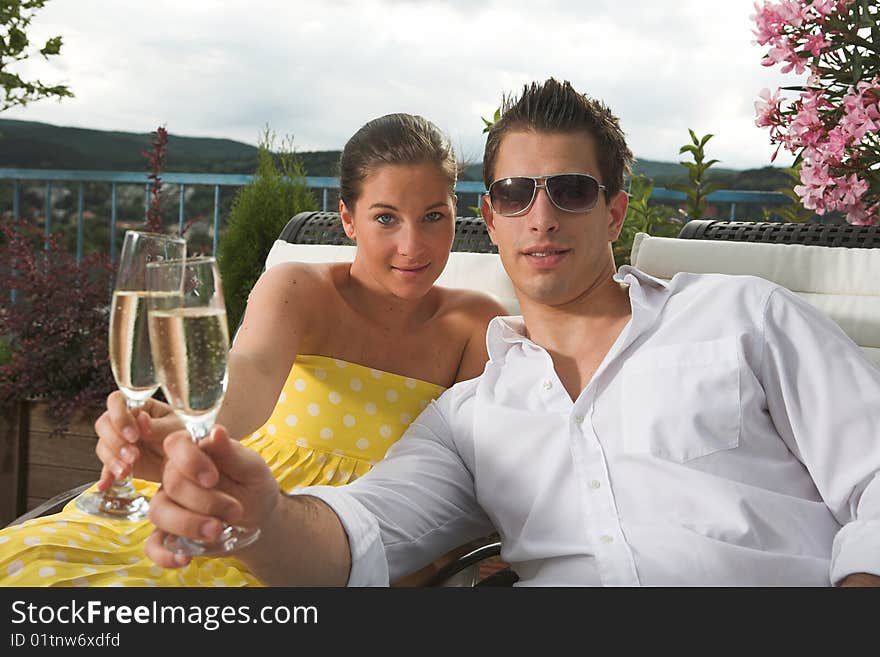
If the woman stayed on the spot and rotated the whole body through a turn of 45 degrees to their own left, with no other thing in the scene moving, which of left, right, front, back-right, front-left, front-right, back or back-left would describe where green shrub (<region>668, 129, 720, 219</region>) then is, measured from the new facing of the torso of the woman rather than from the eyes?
left

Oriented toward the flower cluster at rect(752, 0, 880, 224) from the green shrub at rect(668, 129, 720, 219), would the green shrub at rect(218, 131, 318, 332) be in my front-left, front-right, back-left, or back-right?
back-right

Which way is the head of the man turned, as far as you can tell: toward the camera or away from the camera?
toward the camera

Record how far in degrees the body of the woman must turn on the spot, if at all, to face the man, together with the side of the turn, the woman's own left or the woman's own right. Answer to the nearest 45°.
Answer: approximately 45° to the woman's own left

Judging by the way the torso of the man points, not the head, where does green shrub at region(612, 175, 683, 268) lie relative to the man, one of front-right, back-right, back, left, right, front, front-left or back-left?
back-right

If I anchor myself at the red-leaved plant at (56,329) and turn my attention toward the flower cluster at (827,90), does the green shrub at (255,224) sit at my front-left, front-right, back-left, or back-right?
front-left

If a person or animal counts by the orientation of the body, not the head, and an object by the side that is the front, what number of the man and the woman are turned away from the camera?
0

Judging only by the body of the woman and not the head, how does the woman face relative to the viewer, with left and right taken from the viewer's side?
facing the viewer

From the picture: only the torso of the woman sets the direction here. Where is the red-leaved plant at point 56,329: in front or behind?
behind

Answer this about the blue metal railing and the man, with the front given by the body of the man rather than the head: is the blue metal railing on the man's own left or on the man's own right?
on the man's own right

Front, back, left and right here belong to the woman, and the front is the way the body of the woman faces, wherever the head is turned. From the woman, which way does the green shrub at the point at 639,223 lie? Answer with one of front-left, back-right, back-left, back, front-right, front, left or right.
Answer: back-left

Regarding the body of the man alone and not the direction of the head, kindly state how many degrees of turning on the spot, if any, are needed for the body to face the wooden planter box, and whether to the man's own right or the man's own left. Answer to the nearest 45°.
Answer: approximately 90° to the man's own right

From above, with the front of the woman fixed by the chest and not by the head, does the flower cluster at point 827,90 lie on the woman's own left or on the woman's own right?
on the woman's own left

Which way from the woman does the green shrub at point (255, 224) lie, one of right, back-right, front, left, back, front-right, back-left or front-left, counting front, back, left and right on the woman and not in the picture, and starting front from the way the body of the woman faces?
back

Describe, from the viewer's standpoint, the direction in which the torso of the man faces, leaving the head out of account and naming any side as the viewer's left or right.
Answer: facing the viewer and to the left of the viewer

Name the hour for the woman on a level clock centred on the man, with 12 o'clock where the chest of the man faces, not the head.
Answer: The woman is roughly at 3 o'clock from the man.
